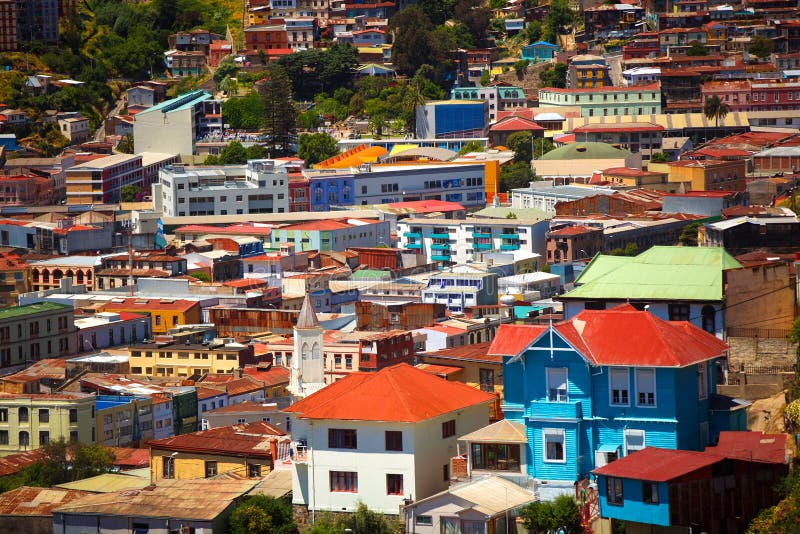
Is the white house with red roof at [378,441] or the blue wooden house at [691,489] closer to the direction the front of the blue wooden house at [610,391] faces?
the blue wooden house

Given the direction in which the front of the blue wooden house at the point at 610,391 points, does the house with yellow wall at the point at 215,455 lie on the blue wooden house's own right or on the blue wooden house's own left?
on the blue wooden house's own right

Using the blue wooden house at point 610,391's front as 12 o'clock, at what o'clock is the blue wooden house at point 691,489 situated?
the blue wooden house at point 691,489 is roughly at 11 o'clock from the blue wooden house at point 610,391.

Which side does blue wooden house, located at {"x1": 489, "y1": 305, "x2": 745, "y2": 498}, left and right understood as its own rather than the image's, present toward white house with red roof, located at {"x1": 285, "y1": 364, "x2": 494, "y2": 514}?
right

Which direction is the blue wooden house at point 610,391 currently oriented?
toward the camera

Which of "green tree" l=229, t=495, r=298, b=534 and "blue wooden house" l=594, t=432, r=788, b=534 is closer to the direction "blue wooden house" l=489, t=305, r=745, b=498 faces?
the blue wooden house

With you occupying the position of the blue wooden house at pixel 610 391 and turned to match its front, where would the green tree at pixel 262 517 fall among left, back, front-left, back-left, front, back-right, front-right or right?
right
